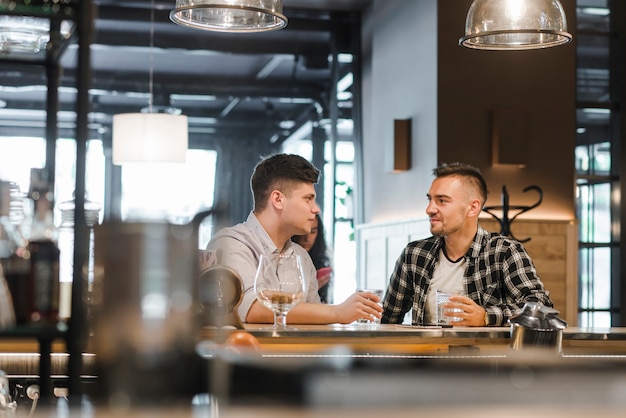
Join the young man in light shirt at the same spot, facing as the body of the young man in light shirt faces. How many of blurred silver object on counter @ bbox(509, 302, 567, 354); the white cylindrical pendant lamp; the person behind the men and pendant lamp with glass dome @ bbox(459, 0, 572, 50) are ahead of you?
2

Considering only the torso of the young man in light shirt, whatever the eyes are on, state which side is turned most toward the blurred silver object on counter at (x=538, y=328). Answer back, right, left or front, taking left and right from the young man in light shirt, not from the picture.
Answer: front

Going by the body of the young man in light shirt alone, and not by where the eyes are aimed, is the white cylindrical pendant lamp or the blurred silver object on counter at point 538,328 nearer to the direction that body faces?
the blurred silver object on counter

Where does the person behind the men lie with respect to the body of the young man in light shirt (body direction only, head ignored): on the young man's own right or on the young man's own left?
on the young man's own left

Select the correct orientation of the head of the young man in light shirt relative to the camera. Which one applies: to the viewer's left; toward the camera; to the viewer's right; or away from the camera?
to the viewer's right

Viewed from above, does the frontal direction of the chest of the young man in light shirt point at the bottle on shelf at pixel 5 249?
no

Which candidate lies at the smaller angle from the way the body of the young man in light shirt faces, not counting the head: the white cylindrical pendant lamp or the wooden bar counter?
the wooden bar counter

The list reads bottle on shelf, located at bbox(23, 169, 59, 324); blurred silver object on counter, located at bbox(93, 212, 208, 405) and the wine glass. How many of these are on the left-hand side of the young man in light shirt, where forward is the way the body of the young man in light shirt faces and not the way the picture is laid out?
0

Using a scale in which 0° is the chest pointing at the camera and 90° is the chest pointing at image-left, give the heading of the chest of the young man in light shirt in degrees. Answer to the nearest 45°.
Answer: approximately 315°

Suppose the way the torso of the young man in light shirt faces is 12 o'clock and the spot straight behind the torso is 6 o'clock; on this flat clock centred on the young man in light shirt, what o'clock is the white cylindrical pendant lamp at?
The white cylindrical pendant lamp is roughly at 7 o'clock from the young man in light shirt.
